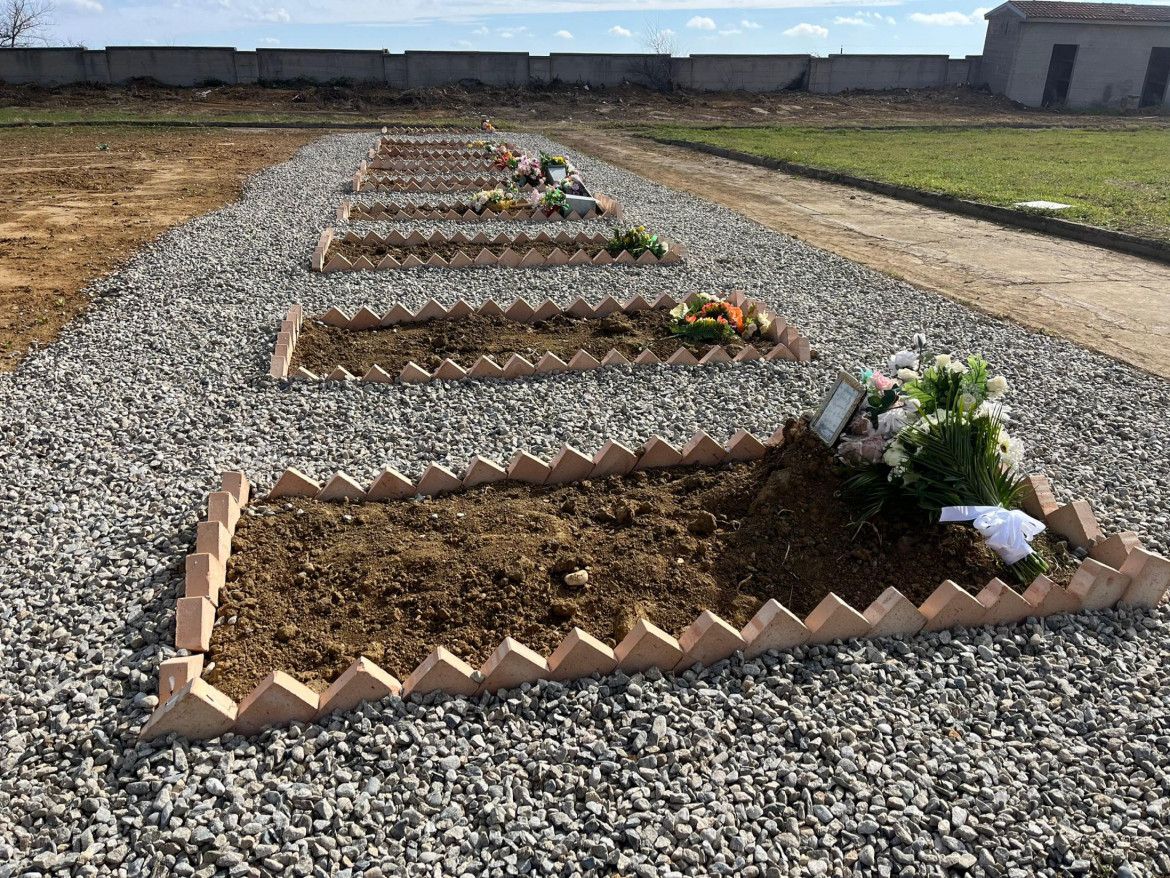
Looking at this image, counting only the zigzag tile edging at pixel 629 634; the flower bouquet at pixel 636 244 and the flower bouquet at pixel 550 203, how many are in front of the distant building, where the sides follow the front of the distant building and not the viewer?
3

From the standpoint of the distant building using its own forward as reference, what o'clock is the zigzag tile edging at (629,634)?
The zigzag tile edging is roughly at 12 o'clock from the distant building.

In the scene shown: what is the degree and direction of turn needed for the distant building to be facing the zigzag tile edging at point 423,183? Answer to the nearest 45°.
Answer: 0° — it already faces it

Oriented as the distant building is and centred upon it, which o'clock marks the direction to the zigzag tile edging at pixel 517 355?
The zigzag tile edging is roughly at 12 o'clock from the distant building.

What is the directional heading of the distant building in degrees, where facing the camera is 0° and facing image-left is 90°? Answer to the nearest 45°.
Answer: approximately 0°

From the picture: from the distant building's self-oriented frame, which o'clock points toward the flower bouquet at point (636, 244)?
The flower bouquet is roughly at 12 o'clock from the distant building.
